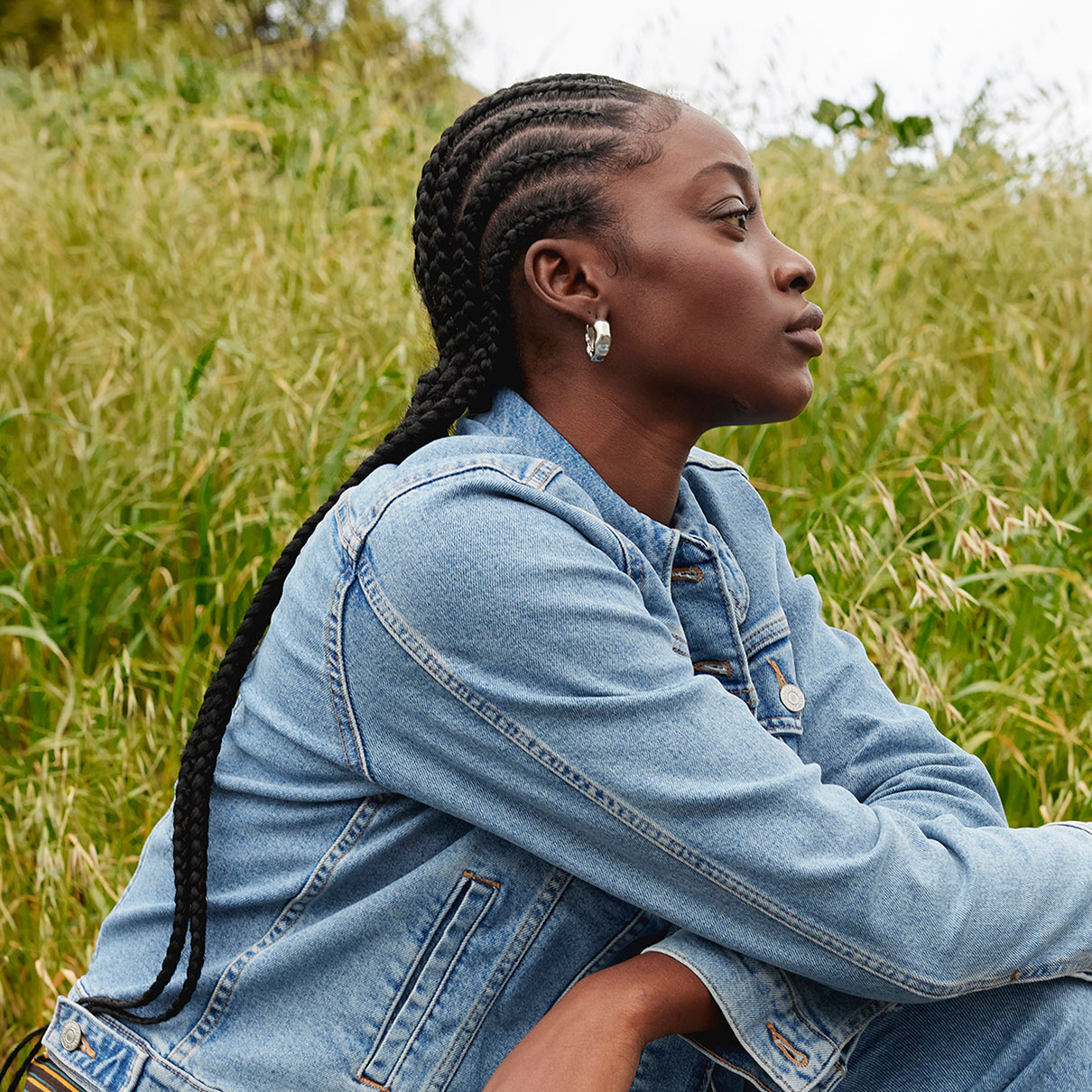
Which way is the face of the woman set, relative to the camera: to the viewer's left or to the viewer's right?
to the viewer's right

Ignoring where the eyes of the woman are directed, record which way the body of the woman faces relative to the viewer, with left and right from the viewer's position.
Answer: facing to the right of the viewer
